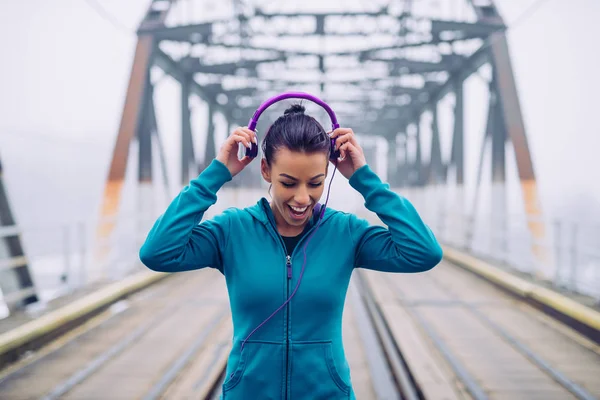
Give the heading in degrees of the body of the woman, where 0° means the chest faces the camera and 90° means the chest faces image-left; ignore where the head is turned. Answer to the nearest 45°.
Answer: approximately 0°
